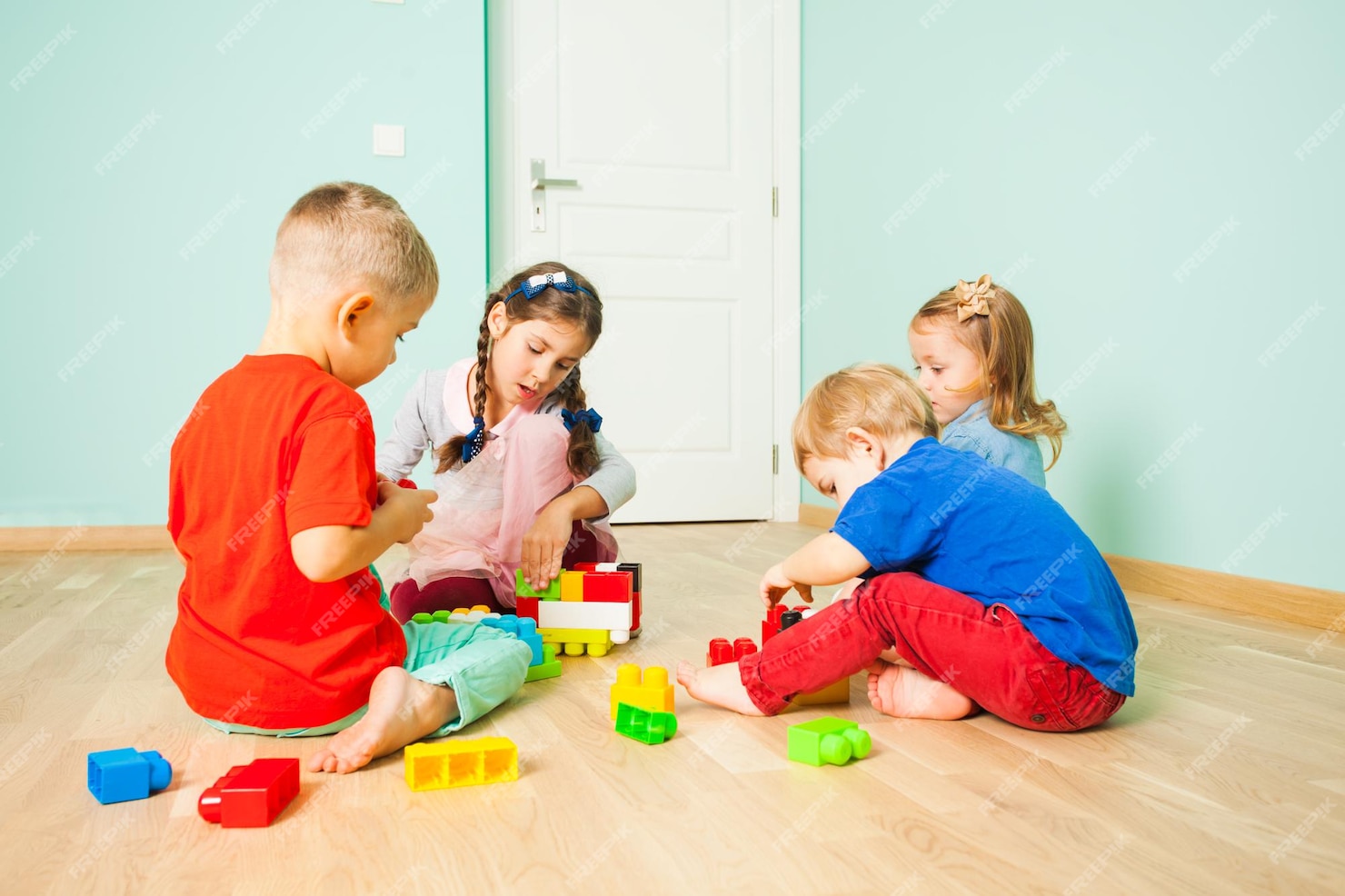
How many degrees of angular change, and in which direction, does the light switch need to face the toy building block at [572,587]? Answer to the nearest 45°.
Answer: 0° — it already faces it

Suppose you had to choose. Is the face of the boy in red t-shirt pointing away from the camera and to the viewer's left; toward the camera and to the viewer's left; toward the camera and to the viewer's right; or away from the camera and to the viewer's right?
away from the camera and to the viewer's right

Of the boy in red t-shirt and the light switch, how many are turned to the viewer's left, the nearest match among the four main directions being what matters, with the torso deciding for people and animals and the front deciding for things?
0

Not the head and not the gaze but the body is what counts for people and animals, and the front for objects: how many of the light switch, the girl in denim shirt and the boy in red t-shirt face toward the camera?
1

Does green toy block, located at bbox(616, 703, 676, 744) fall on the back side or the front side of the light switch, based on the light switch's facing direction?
on the front side

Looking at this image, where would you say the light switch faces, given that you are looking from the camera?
facing the viewer

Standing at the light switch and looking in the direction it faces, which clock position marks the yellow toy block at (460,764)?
The yellow toy block is roughly at 12 o'clock from the light switch.

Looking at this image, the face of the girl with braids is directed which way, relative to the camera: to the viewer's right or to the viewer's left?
to the viewer's right

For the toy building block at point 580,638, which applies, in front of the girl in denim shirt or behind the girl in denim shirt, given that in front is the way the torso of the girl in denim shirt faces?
in front

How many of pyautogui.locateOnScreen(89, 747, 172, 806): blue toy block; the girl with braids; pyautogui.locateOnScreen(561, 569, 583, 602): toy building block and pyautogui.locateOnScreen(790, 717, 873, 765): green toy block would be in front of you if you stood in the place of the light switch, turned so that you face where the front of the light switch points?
4

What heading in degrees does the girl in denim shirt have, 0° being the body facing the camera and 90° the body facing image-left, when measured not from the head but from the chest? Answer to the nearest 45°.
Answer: approximately 90°

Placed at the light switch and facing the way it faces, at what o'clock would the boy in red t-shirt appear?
The boy in red t-shirt is roughly at 12 o'clock from the light switch.

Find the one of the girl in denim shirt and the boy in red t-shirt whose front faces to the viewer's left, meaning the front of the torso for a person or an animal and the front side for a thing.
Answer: the girl in denim shirt
